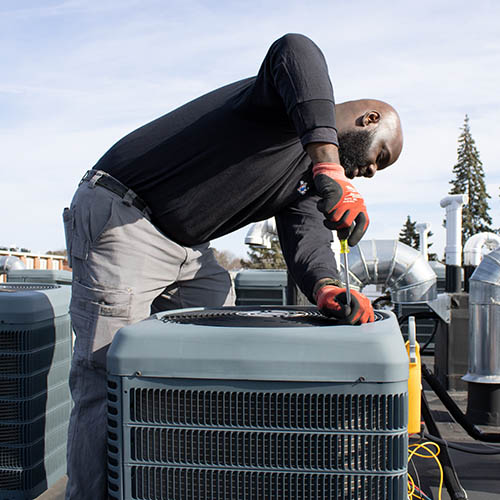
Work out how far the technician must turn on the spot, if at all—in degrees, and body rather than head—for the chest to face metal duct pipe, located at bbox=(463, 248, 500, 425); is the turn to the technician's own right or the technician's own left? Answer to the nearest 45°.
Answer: approximately 45° to the technician's own left

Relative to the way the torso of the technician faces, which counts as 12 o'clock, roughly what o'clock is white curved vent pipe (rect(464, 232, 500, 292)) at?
The white curved vent pipe is roughly at 10 o'clock from the technician.

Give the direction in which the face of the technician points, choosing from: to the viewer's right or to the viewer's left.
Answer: to the viewer's right

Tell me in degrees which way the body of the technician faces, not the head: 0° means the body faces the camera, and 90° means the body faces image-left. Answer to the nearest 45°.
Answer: approximately 270°

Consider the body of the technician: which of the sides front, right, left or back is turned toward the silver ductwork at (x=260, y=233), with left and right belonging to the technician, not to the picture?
left

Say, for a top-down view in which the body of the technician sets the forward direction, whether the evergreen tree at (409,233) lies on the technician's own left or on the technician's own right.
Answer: on the technician's own left

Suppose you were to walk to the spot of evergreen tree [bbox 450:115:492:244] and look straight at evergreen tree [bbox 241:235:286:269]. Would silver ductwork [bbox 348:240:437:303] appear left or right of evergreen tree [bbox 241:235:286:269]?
left
